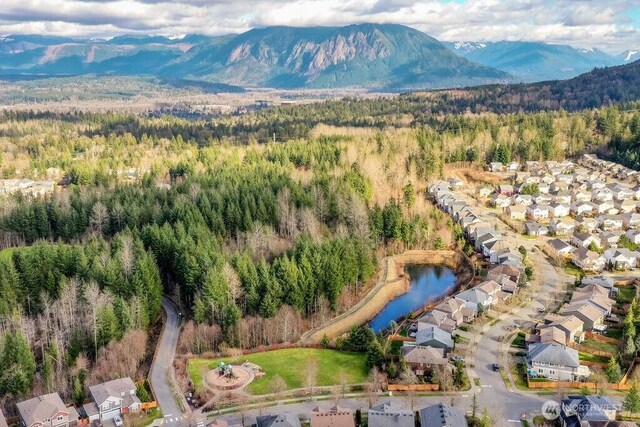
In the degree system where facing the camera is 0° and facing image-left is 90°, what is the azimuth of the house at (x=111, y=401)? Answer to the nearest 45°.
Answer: approximately 315°

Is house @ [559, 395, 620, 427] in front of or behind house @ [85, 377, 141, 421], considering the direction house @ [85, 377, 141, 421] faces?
in front

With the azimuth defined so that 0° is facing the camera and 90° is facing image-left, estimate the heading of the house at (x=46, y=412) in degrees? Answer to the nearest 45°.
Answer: approximately 315°

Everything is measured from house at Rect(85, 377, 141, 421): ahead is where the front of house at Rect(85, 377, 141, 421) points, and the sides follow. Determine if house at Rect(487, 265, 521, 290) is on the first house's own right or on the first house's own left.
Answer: on the first house's own left

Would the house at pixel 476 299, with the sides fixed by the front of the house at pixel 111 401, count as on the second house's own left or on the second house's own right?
on the second house's own left

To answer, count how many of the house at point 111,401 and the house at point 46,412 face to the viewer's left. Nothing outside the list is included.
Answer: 0

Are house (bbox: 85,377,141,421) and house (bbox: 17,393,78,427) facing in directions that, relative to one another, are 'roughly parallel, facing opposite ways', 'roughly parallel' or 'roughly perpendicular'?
roughly parallel
